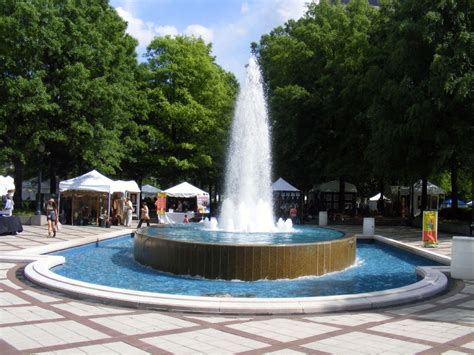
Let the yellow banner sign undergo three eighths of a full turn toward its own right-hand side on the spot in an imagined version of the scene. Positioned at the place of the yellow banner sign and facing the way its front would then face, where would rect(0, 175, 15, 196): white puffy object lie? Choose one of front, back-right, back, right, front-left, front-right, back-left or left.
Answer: front-left

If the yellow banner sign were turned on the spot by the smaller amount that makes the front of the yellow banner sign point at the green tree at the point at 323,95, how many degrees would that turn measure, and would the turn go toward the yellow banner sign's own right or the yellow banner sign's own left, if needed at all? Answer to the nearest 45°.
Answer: approximately 135° to the yellow banner sign's own right

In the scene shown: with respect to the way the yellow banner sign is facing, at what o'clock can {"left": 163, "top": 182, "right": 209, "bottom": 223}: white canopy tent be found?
The white canopy tent is roughly at 4 o'clock from the yellow banner sign.

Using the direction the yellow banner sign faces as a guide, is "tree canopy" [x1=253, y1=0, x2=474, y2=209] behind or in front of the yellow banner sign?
behind

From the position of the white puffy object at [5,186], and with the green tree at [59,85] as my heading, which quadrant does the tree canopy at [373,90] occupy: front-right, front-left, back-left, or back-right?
front-right

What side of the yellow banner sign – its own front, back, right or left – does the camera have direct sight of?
front

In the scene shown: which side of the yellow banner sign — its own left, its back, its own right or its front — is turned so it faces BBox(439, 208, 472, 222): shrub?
back

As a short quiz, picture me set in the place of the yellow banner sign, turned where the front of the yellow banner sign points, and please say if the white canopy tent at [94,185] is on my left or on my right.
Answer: on my right

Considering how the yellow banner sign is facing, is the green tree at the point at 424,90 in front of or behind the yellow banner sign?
behind

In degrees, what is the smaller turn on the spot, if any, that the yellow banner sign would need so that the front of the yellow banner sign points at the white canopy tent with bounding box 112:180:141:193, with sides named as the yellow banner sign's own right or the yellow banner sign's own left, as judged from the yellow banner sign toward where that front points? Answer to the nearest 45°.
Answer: approximately 90° to the yellow banner sign's own right

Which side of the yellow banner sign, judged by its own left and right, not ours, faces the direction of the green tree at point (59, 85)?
right

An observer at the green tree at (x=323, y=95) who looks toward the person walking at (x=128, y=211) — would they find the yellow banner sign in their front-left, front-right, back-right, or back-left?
front-left

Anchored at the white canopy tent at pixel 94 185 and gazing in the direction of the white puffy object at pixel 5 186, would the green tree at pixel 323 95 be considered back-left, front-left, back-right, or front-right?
back-right
